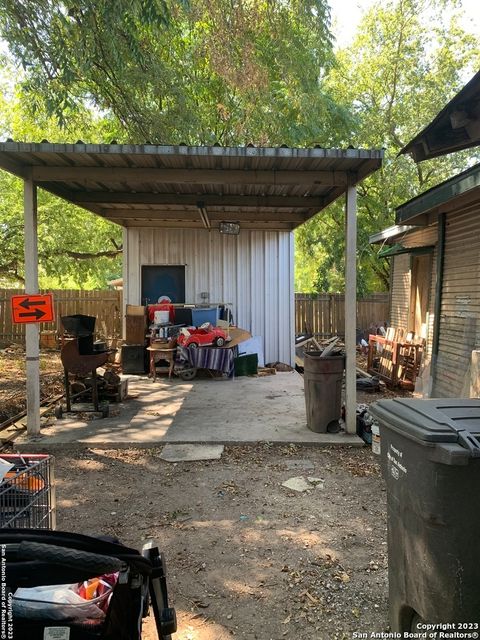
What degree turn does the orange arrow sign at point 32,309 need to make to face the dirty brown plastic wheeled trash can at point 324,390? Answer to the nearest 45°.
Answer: approximately 90° to its left

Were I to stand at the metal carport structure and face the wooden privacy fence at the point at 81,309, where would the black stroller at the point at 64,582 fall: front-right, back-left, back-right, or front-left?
back-left

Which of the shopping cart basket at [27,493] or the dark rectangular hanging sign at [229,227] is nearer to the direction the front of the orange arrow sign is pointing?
the shopping cart basket

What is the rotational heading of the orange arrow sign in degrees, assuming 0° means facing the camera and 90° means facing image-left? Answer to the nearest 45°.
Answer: approximately 0°

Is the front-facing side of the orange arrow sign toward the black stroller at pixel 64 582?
yes
